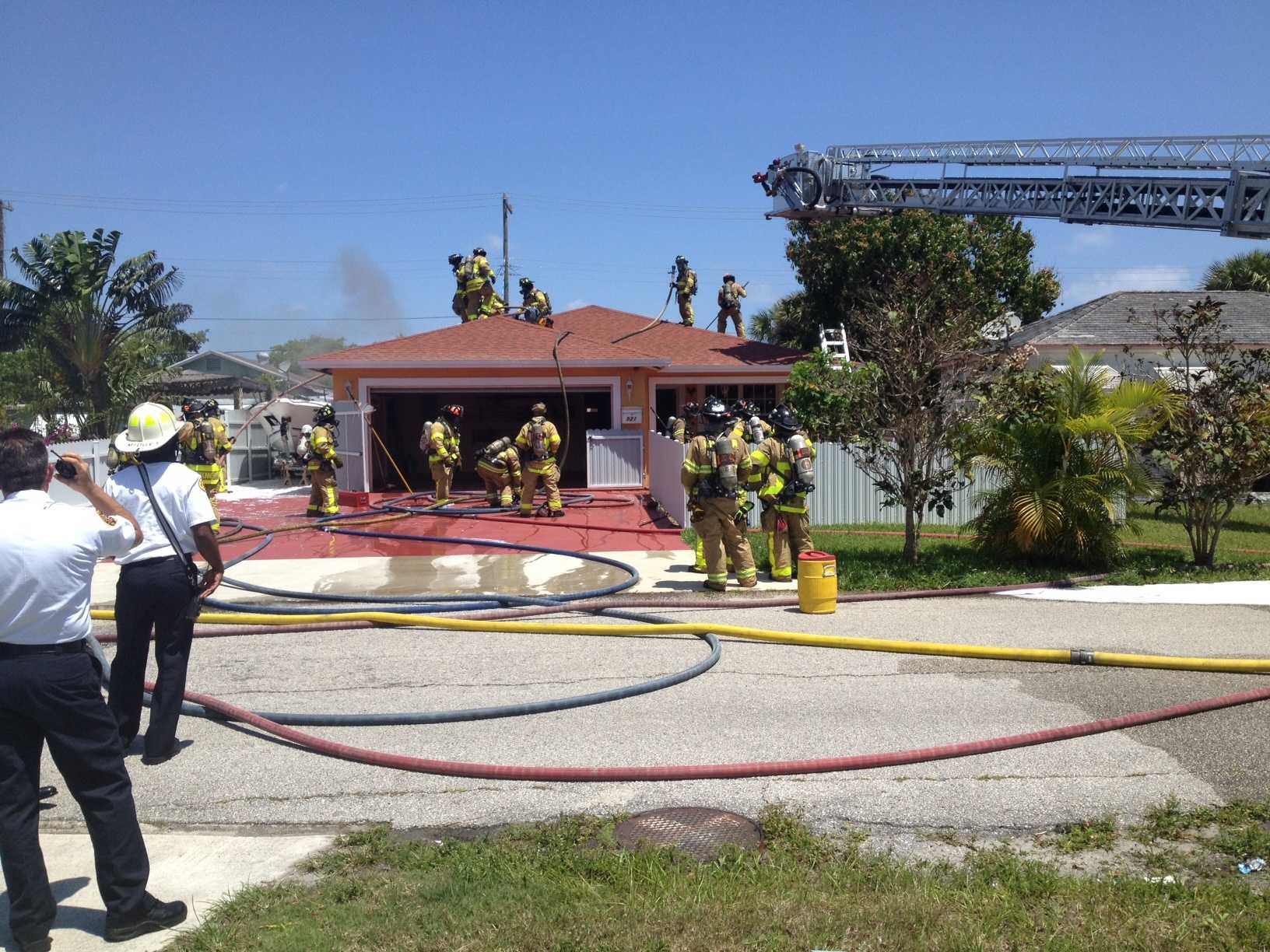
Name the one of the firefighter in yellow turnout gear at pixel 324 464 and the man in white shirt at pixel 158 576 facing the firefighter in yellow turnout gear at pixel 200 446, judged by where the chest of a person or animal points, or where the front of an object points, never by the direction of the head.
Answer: the man in white shirt

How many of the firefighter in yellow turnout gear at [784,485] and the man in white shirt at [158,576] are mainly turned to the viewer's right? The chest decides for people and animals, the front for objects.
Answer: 0

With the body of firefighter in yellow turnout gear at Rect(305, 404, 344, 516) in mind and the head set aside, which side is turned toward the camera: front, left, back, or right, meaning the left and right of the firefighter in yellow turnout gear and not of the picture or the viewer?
right

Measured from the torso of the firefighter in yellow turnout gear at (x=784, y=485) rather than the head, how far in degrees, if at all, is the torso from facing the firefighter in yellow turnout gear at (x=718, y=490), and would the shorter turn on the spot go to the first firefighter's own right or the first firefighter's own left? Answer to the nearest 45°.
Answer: approximately 90° to the first firefighter's own left

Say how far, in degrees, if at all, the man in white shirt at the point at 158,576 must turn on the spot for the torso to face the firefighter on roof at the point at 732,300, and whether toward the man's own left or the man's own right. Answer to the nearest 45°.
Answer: approximately 45° to the man's own right

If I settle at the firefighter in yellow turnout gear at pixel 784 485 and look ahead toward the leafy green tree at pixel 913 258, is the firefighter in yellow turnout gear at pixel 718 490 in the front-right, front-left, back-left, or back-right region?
back-left

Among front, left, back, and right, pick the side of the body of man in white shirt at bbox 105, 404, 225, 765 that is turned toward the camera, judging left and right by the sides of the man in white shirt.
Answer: back

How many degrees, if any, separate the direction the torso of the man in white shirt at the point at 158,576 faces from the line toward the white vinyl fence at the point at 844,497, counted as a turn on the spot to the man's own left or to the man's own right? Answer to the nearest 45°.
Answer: approximately 45° to the man's own right

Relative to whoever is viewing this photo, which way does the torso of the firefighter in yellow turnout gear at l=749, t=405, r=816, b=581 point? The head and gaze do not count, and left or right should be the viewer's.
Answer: facing away from the viewer and to the left of the viewer

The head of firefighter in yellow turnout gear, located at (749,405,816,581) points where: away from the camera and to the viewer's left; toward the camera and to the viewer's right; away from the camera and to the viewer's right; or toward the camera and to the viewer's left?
away from the camera and to the viewer's left

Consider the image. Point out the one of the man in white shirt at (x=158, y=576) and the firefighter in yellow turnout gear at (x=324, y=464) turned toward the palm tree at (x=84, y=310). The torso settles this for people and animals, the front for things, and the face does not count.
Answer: the man in white shirt

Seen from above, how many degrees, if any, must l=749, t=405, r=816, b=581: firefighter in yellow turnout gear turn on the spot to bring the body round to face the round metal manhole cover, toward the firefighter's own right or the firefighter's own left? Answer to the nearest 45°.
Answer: approximately 135° to the firefighter's own left

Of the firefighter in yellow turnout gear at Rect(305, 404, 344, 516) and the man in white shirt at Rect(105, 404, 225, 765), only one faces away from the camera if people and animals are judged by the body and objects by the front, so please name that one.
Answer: the man in white shirt
